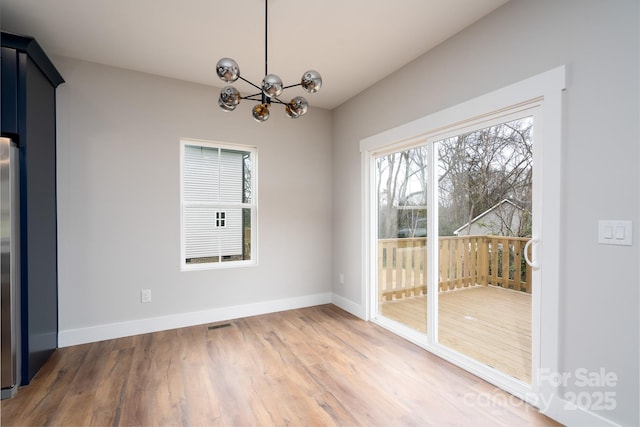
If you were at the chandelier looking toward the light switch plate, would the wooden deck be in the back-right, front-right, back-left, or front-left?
front-left

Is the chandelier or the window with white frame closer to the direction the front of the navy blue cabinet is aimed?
the chandelier

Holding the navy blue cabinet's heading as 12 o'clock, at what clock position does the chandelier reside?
The chandelier is roughly at 11 o'clock from the navy blue cabinet.

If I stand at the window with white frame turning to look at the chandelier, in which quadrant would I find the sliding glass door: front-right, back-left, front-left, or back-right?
front-left

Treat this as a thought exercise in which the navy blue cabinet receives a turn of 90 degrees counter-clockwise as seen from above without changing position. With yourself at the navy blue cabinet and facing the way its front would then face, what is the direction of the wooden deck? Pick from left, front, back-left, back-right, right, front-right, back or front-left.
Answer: front-right

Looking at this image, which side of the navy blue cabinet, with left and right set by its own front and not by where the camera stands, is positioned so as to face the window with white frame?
left

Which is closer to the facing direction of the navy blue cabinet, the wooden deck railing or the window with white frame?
the wooden deck railing

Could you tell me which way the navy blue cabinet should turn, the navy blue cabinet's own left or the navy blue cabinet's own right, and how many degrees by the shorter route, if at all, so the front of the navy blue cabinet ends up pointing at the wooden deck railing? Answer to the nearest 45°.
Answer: approximately 45° to the navy blue cabinet's own left

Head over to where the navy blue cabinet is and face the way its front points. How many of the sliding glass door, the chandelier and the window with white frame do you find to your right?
0

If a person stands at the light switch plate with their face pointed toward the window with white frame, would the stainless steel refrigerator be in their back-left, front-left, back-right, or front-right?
front-left
